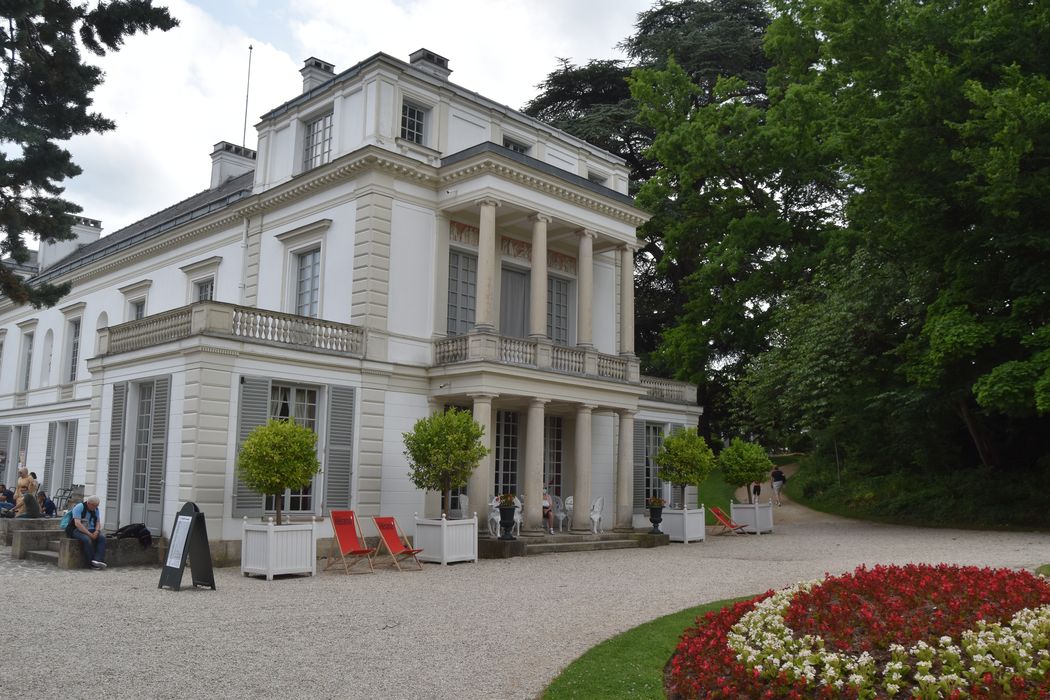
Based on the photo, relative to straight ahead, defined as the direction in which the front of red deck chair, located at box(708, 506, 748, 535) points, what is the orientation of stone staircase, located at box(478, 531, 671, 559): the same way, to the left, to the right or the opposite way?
the same way

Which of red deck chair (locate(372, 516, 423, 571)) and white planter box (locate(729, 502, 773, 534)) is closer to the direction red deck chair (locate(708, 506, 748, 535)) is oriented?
the white planter box

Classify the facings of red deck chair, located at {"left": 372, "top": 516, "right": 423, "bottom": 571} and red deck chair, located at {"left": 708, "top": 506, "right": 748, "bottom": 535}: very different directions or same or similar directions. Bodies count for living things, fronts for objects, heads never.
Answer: same or similar directions

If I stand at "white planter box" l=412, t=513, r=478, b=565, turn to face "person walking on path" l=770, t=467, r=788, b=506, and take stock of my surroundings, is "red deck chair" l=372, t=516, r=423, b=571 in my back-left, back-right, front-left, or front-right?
back-left

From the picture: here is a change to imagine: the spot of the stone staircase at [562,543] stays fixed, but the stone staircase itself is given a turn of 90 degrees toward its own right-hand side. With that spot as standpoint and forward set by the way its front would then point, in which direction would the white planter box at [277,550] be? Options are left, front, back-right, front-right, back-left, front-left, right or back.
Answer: front

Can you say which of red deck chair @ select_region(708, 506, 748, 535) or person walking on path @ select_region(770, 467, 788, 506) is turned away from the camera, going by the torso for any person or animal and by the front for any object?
the person walking on path

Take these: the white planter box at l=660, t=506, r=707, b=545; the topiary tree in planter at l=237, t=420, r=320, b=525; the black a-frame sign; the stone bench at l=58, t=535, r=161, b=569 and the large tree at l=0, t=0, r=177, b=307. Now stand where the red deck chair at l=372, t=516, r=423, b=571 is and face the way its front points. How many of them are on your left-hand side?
1

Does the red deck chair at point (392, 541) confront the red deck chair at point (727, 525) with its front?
no

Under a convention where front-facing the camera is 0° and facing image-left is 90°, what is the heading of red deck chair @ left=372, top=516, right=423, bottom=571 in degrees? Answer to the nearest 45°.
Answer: approximately 315°

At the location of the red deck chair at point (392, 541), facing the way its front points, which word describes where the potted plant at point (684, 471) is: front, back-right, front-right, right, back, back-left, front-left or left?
left

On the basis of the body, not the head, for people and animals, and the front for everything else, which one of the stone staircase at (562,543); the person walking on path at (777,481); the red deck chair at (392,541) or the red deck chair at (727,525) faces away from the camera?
the person walking on path

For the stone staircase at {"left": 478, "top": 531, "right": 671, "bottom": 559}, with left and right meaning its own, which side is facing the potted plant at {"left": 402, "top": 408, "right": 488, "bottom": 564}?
right
